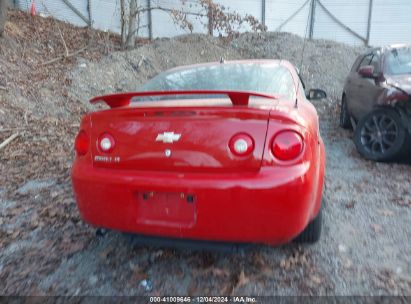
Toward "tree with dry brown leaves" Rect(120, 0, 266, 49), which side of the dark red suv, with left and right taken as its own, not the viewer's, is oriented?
back

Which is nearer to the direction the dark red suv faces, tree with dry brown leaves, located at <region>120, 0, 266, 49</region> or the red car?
the red car

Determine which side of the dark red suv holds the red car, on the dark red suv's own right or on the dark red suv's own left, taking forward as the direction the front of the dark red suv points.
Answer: on the dark red suv's own right

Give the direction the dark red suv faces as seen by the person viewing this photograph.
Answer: facing the viewer and to the right of the viewer

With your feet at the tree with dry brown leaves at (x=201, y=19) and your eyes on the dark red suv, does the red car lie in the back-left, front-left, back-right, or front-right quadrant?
front-right
